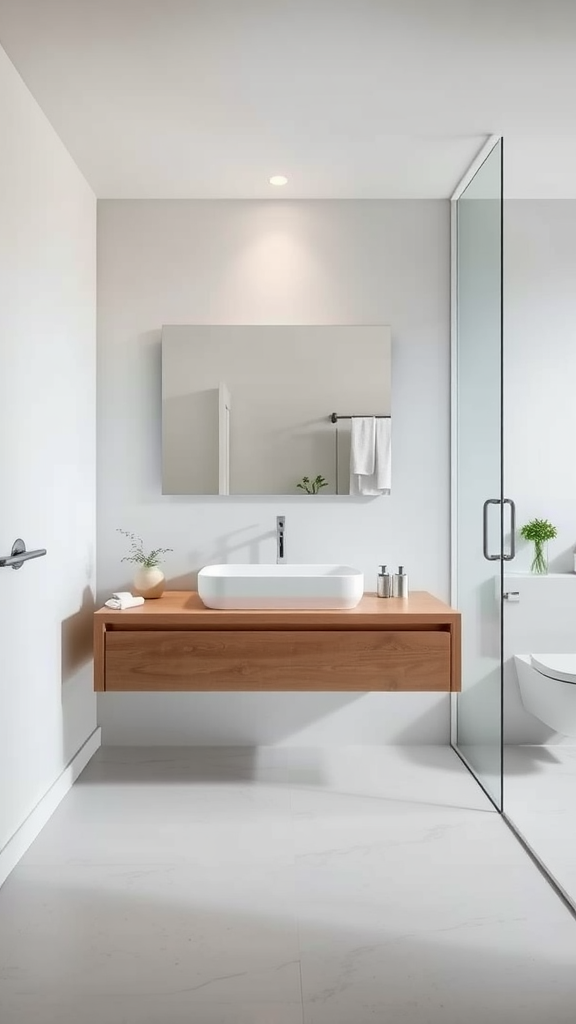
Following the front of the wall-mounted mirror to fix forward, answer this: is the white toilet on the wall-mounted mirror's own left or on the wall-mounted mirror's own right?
on the wall-mounted mirror's own left

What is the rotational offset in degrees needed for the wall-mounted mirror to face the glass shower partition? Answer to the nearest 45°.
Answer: approximately 45° to its left

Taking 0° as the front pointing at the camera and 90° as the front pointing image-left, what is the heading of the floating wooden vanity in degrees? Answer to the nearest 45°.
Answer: approximately 0°

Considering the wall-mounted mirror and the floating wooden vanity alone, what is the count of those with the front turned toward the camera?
2

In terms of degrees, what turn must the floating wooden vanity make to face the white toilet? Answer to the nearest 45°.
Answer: approximately 90° to its left

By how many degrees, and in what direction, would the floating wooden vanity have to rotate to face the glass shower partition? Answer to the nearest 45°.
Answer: approximately 90° to its left
